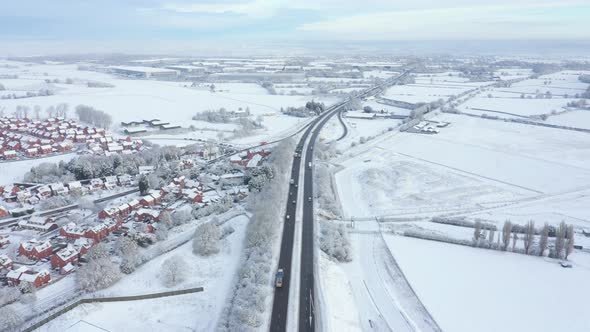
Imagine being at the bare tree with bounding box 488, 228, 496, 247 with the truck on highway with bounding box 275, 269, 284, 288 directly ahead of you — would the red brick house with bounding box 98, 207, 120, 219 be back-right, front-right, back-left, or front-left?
front-right

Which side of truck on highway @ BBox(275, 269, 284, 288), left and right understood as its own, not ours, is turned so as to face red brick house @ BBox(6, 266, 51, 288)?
left

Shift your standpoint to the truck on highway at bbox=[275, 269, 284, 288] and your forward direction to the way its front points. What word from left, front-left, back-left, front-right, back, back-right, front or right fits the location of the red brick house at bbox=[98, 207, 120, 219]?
front-left

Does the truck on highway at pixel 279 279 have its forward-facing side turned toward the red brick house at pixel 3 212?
no

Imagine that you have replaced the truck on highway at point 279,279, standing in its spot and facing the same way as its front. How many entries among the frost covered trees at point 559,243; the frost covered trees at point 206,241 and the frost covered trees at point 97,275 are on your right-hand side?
1

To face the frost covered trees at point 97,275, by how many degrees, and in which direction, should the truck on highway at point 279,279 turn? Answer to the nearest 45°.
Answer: approximately 90° to its left

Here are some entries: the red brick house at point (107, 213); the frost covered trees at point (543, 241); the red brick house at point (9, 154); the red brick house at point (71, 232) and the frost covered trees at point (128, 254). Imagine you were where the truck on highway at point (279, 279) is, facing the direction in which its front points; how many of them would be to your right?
1

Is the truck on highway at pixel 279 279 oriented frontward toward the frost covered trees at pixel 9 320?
no

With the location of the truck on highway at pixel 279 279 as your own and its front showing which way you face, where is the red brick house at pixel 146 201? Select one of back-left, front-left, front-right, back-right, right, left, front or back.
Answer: front-left

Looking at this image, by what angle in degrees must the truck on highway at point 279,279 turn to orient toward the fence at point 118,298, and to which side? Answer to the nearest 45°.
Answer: approximately 90° to its left

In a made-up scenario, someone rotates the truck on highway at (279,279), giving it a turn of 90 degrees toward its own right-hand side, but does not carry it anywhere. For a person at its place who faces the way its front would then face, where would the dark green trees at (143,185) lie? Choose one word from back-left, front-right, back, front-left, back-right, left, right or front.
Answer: back-left

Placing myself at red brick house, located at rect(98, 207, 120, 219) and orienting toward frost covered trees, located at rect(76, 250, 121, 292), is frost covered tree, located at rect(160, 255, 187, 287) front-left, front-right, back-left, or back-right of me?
front-left

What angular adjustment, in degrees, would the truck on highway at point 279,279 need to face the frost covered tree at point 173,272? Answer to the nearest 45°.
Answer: approximately 90° to its left

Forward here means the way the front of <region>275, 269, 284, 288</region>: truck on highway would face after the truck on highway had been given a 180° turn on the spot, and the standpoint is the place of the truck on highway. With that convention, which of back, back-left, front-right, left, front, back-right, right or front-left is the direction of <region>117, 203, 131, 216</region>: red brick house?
back-right

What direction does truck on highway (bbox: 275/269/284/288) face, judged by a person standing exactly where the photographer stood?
facing away from the viewer

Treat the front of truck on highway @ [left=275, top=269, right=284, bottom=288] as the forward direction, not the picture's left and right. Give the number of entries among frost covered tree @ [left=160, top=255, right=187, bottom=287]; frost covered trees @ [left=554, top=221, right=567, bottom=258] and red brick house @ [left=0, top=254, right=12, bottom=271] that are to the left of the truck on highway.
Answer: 2

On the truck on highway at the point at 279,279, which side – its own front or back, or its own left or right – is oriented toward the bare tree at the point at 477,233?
right

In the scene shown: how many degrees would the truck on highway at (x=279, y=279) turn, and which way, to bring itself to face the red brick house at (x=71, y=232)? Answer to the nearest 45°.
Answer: approximately 45° to its left
